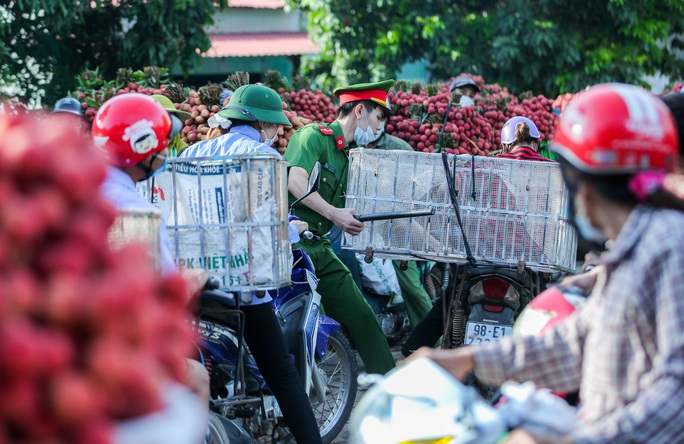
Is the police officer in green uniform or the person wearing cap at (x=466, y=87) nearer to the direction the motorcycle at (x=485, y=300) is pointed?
the person wearing cap

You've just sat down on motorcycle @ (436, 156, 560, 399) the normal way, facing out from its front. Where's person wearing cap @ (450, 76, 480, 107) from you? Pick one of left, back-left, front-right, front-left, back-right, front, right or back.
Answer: front

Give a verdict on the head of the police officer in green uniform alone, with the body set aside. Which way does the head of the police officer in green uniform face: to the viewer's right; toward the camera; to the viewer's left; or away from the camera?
to the viewer's right

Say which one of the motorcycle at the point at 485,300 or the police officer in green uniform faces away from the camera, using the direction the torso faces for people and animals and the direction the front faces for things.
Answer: the motorcycle

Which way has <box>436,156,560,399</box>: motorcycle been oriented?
away from the camera

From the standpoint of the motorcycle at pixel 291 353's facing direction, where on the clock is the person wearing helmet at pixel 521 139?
The person wearing helmet is roughly at 12 o'clock from the motorcycle.

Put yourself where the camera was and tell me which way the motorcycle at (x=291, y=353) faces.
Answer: facing away from the viewer and to the right of the viewer

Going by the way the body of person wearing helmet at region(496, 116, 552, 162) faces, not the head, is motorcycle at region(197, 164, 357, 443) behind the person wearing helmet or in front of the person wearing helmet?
behind

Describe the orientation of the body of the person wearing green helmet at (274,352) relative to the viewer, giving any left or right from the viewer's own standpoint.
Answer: facing away from the viewer and to the right of the viewer

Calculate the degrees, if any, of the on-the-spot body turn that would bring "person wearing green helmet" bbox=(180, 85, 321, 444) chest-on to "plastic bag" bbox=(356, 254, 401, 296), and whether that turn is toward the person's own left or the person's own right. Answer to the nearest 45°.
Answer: approximately 45° to the person's own left

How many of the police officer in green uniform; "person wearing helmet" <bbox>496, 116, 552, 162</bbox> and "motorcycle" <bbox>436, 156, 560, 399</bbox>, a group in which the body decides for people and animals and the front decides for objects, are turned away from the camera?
2

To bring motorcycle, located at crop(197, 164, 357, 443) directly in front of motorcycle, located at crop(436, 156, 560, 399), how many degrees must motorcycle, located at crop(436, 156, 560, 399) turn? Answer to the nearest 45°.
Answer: approximately 135° to its left

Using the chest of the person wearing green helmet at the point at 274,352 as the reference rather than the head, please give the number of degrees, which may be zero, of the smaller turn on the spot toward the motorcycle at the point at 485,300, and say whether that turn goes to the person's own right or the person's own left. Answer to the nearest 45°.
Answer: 0° — they already face it

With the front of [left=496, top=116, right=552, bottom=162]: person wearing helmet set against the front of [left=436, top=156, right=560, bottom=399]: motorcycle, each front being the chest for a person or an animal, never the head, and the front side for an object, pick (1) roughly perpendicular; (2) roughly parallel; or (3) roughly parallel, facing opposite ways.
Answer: roughly parallel
